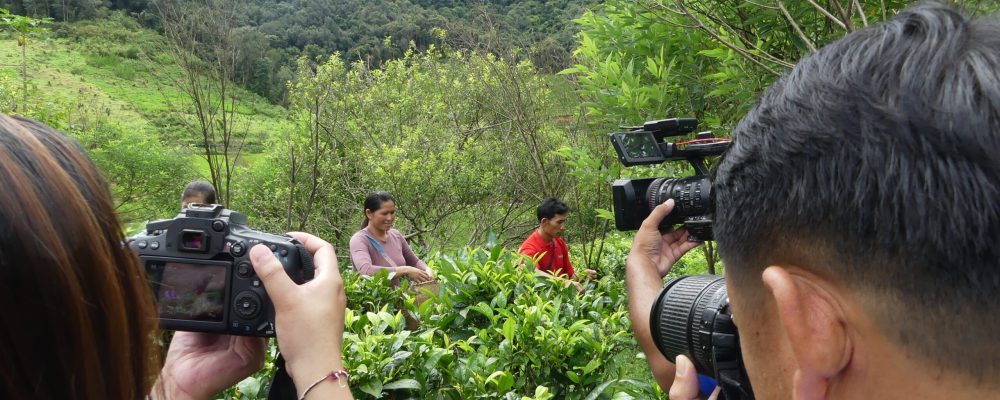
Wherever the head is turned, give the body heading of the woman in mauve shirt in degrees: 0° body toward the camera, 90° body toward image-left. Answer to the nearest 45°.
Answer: approximately 315°

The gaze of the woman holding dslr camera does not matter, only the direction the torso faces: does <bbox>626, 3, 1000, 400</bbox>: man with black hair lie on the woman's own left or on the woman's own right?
on the woman's own right

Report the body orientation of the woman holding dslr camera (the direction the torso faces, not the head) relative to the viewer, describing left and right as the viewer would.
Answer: facing away from the viewer and to the right of the viewer

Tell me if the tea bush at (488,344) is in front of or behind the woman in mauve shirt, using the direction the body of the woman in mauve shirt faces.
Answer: in front

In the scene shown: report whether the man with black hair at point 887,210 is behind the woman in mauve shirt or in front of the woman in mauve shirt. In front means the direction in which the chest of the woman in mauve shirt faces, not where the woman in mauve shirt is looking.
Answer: in front

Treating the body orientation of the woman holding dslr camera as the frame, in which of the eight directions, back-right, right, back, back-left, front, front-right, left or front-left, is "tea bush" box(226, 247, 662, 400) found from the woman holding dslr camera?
front

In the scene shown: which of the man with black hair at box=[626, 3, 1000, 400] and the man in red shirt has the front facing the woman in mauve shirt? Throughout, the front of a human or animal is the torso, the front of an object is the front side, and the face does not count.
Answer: the man with black hair

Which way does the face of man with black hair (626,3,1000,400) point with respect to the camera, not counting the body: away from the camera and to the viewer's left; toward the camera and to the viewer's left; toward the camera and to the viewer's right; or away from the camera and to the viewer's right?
away from the camera and to the viewer's left

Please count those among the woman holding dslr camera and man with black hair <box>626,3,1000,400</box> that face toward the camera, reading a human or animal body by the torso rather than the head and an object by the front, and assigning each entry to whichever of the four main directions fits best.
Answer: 0

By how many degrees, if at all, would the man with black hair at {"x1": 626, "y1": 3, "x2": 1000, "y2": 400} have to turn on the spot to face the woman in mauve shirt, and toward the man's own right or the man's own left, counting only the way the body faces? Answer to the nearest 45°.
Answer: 0° — they already face them

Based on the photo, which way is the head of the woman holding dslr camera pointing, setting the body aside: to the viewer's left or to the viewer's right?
to the viewer's right

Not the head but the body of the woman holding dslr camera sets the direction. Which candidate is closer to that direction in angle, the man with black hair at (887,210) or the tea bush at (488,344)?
the tea bush

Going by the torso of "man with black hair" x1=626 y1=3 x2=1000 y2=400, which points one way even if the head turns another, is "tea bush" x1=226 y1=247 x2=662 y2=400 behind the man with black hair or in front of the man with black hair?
in front

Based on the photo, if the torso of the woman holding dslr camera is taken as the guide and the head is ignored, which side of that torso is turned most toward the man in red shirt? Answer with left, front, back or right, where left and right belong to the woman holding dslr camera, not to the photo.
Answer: front

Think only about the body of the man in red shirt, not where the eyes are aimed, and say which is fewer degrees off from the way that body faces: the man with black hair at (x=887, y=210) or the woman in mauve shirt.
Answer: the man with black hair

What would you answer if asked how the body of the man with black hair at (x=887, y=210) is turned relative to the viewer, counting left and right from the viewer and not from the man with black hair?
facing away from the viewer and to the left of the viewer
